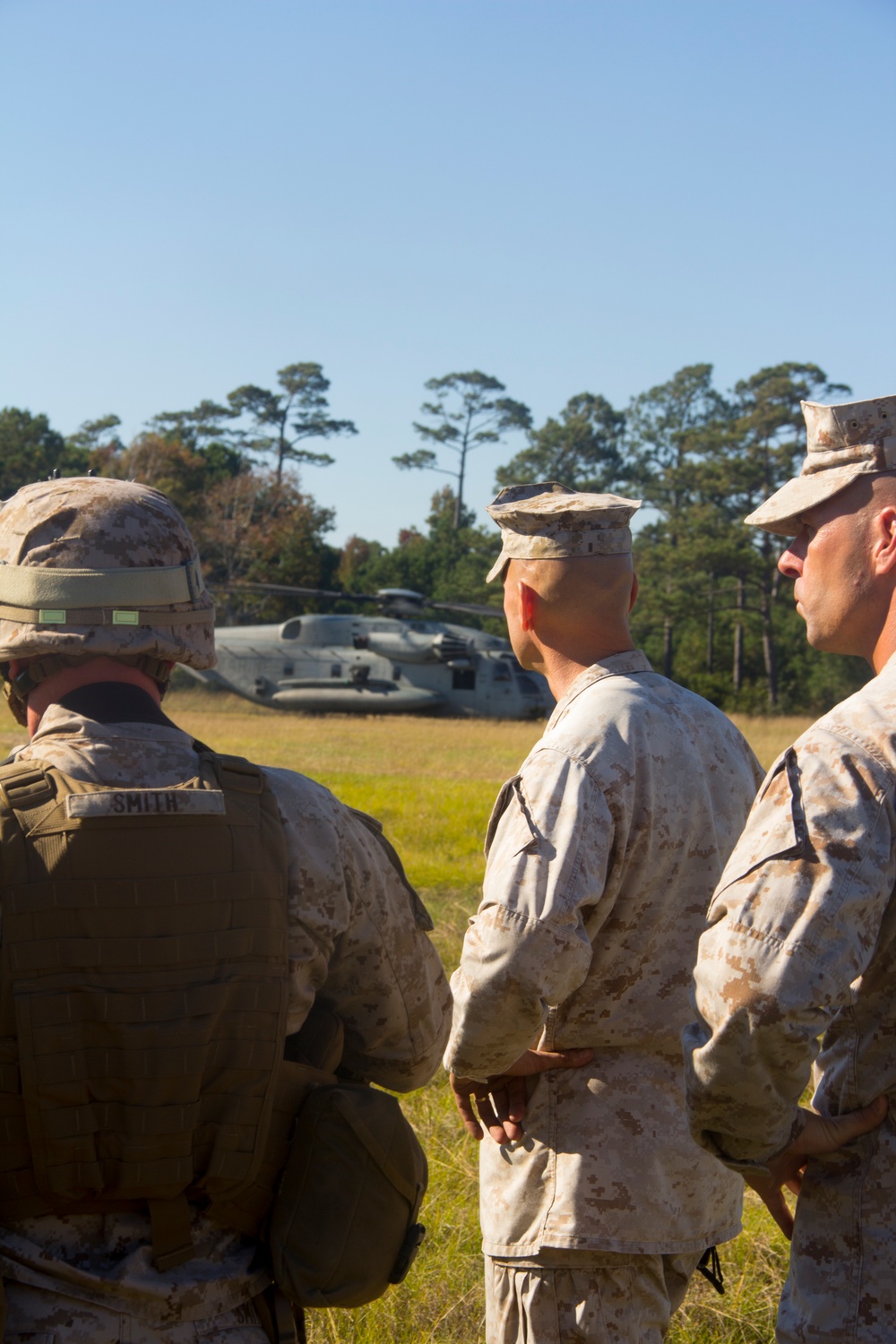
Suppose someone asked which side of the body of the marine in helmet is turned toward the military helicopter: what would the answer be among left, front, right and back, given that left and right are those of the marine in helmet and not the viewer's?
front

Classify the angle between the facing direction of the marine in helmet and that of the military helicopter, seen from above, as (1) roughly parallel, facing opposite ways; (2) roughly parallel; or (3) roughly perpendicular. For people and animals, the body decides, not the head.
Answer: roughly perpendicular

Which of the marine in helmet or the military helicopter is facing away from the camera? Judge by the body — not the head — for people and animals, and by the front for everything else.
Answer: the marine in helmet

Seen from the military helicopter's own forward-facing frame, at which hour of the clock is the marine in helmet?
The marine in helmet is roughly at 3 o'clock from the military helicopter.

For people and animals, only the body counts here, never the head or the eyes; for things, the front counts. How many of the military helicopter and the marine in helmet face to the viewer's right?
1

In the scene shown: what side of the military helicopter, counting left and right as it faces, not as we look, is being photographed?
right

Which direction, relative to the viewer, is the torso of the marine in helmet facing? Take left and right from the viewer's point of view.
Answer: facing away from the viewer
